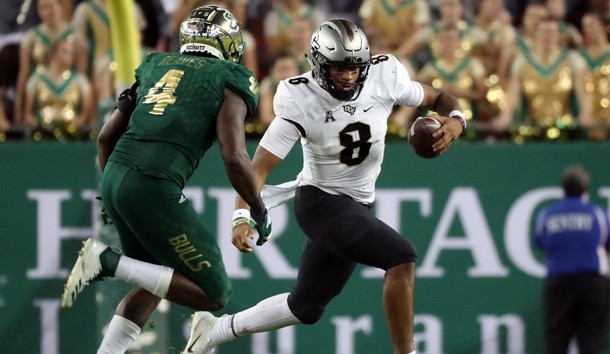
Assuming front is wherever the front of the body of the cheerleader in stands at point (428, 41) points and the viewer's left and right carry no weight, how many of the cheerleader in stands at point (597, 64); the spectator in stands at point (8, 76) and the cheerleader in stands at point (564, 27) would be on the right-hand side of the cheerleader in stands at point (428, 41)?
1

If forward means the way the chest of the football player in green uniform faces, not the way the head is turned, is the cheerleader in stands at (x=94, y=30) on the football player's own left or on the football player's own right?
on the football player's own left

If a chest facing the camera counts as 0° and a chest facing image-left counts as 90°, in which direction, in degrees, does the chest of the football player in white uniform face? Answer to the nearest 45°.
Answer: approximately 315°

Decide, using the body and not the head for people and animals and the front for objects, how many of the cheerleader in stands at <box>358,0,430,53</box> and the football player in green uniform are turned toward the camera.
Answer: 1

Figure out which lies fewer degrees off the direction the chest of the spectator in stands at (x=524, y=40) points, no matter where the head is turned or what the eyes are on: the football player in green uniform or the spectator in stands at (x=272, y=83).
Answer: the football player in green uniform

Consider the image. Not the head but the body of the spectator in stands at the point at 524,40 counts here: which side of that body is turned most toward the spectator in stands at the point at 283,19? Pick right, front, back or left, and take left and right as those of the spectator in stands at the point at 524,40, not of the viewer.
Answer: right
